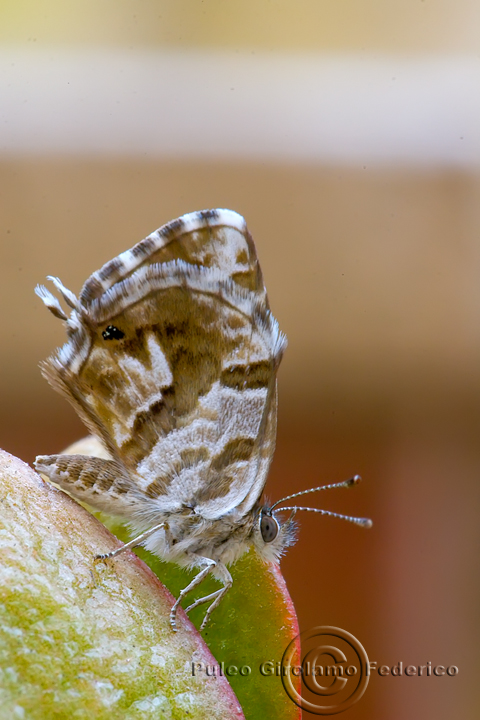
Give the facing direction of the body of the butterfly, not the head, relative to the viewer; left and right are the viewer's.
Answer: facing to the right of the viewer
